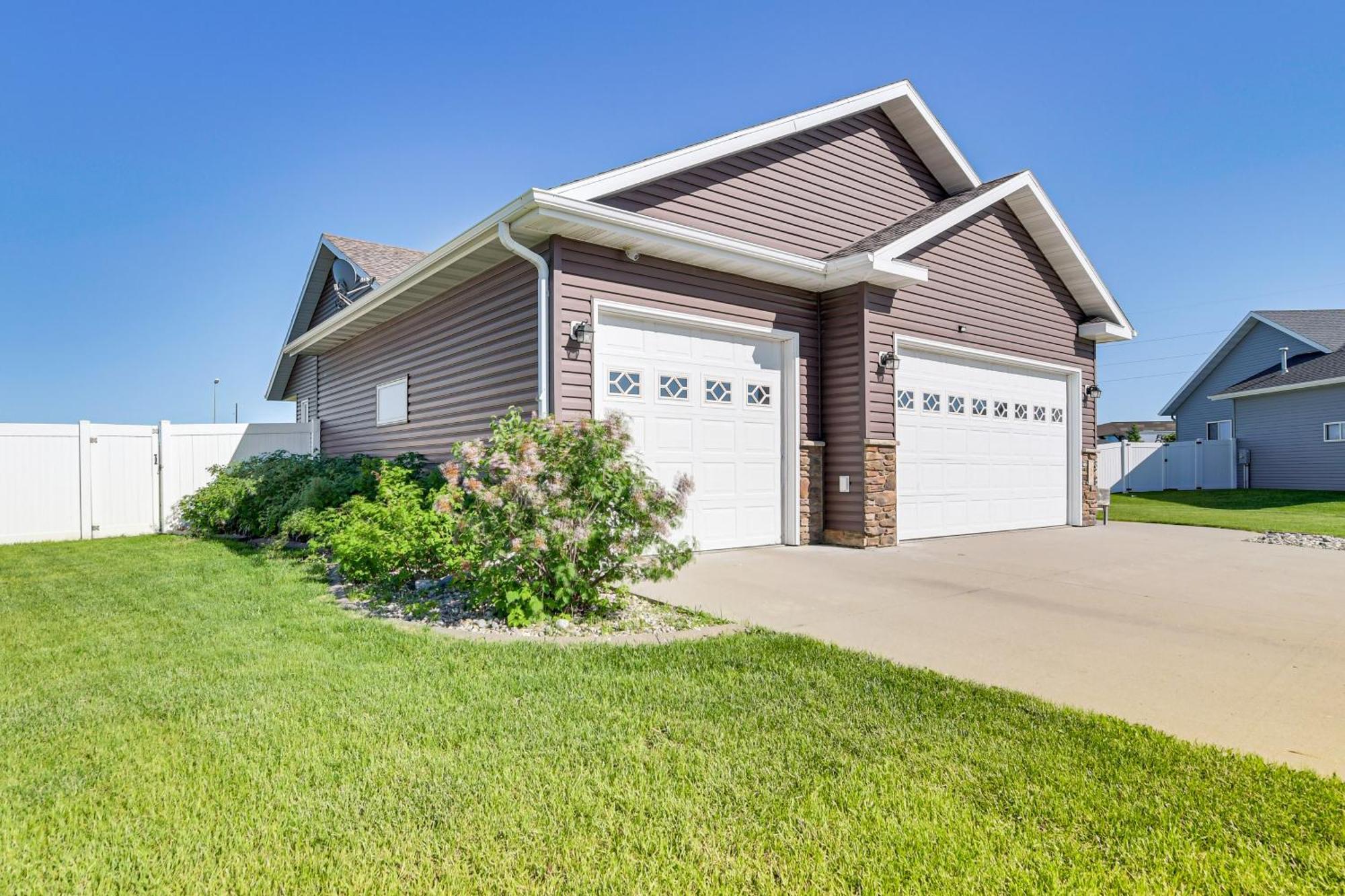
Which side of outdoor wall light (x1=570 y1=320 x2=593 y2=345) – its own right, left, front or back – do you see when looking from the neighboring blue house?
left

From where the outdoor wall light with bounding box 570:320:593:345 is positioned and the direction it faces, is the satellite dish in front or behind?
behind

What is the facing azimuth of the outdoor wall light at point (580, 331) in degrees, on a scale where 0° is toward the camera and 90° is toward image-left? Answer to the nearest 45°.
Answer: approximately 315°

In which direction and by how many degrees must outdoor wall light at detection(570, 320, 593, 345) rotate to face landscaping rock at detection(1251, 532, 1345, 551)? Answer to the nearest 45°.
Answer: approximately 45° to its left

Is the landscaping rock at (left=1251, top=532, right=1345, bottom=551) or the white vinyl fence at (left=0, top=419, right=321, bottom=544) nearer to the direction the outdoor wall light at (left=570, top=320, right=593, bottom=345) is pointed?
the landscaping rock

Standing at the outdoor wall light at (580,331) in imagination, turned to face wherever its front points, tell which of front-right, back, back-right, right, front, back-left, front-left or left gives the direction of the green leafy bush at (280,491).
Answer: back

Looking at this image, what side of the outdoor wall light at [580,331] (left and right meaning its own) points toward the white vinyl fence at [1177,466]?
left

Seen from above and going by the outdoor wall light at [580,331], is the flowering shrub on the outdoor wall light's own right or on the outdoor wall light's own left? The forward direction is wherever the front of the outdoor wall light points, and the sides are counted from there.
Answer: on the outdoor wall light's own right

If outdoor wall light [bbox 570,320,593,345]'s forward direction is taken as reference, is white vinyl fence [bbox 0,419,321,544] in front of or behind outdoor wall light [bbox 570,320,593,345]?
behind

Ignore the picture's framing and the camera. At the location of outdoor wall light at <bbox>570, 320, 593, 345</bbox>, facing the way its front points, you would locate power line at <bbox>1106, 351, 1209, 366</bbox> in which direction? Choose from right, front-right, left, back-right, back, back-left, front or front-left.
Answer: left
